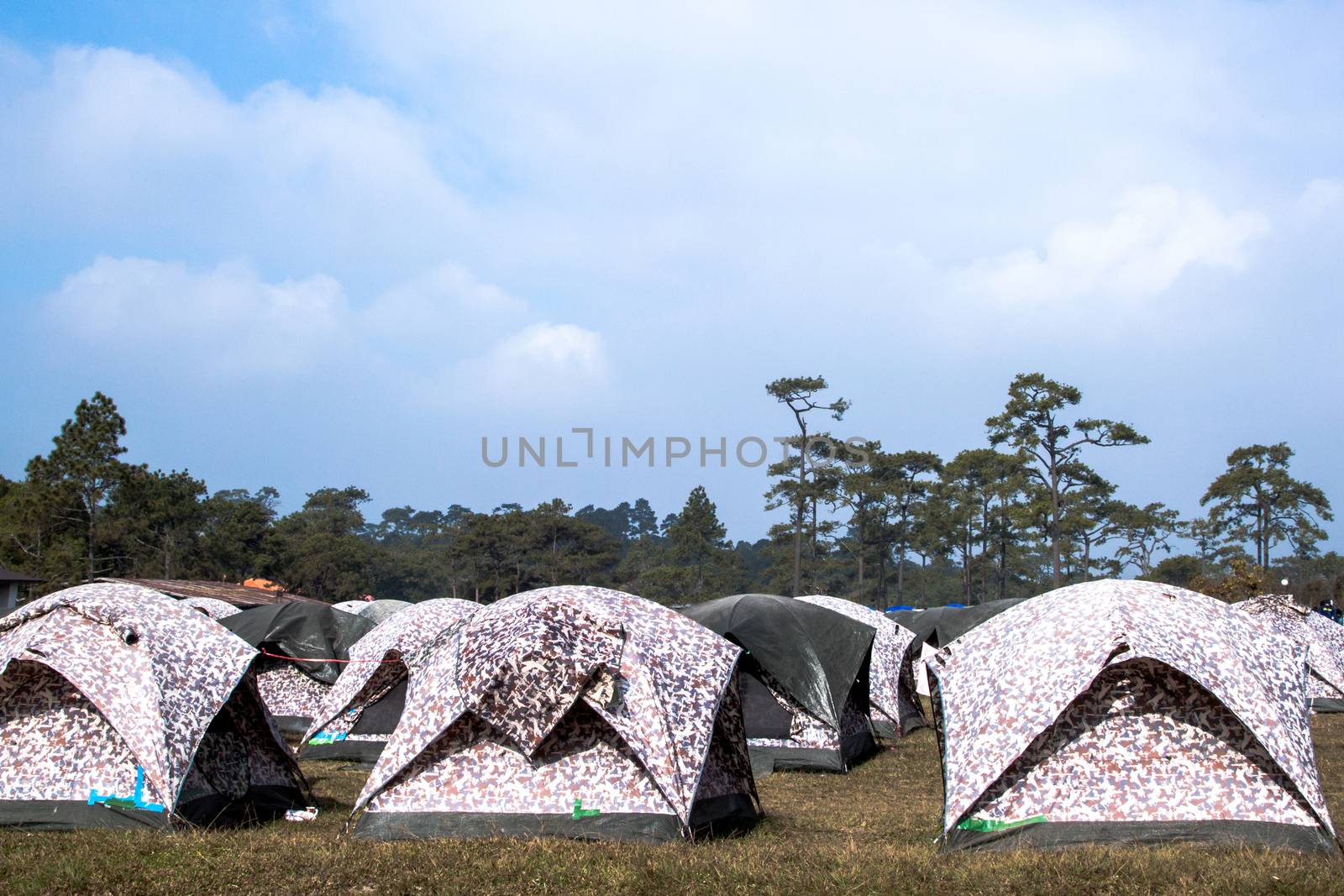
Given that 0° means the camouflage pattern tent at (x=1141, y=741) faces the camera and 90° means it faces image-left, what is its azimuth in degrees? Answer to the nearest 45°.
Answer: approximately 0°

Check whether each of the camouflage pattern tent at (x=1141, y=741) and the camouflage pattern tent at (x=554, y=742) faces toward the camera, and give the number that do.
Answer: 2

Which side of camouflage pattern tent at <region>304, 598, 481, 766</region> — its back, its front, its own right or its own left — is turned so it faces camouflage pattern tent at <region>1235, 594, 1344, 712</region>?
left

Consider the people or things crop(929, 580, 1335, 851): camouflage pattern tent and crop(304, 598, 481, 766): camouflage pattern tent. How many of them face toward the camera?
2

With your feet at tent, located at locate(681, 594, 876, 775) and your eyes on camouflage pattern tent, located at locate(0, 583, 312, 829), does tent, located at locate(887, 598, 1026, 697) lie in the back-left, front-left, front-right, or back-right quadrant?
back-right

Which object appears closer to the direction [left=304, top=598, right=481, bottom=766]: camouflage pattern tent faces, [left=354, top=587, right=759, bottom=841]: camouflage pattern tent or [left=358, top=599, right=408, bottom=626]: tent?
the camouflage pattern tent

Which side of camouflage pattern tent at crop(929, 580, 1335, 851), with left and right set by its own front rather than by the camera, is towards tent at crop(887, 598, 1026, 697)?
back

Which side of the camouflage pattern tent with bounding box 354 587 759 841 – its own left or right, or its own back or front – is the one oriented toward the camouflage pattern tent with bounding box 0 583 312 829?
right

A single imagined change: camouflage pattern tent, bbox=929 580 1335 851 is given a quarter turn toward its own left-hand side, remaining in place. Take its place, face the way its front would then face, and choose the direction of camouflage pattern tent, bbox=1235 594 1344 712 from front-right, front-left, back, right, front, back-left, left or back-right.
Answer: left
